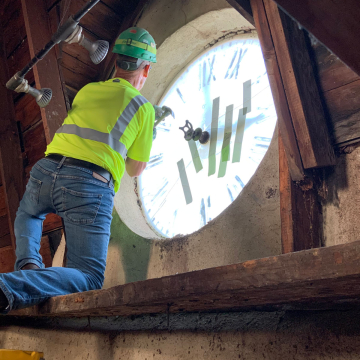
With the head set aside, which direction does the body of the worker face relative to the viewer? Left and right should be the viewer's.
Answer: facing away from the viewer and to the right of the viewer

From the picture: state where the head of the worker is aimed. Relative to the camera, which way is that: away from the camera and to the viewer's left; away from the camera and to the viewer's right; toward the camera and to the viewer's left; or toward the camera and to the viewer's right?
away from the camera and to the viewer's right

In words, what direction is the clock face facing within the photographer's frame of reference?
facing away from the viewer and to the right of the viewer

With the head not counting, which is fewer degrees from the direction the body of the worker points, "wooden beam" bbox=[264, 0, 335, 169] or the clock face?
the clock face

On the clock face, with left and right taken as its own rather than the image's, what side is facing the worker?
back

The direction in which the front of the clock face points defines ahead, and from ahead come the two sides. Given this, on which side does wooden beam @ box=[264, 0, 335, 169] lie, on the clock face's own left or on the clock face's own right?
on the clock face's own right

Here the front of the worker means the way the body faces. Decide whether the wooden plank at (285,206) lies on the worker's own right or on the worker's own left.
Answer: on the worker's own right
